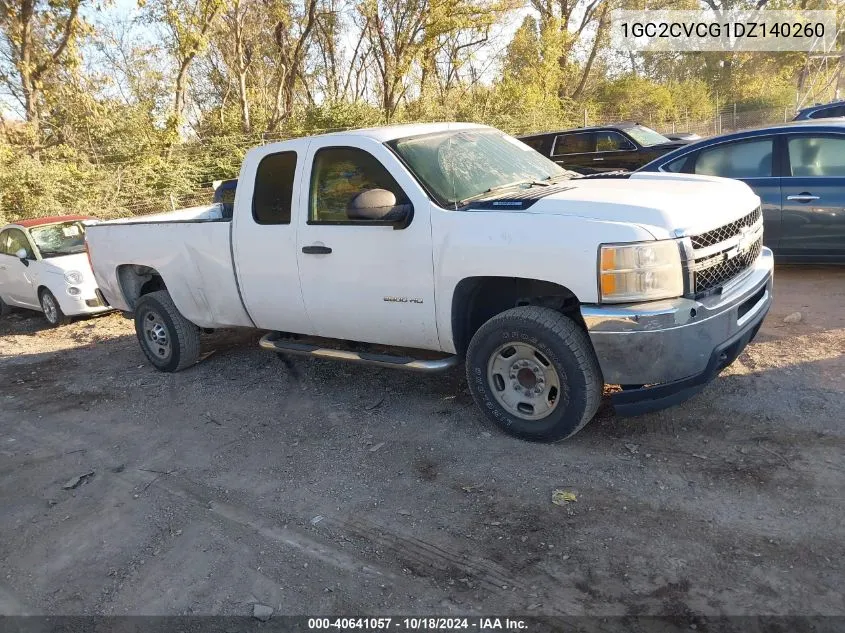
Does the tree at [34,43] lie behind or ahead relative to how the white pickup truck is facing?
behind

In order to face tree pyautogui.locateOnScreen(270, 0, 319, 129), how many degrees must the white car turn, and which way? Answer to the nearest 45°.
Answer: approximately 90° to its left

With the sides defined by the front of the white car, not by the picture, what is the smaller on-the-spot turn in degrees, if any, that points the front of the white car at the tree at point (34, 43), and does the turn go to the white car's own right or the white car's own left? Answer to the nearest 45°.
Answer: approximately 135° to the white car's own left

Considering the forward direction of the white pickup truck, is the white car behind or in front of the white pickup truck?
behind

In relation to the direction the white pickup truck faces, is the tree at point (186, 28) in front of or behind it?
behind

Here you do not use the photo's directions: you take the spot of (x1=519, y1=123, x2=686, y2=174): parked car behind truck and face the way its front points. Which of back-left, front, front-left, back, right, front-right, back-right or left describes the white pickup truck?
front-right

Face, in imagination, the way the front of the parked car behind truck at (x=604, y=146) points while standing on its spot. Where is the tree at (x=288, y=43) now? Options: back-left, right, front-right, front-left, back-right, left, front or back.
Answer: back

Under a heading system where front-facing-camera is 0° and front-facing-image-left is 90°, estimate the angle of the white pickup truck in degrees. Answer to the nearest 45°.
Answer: approximately 315°

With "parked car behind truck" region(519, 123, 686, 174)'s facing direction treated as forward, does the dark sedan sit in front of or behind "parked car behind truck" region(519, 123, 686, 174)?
in front

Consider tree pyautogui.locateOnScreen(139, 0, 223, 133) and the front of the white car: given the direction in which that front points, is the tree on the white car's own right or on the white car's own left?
on the white car's own left

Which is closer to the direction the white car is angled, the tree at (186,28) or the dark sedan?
the dark sedan

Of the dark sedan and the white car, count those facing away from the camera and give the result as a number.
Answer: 0

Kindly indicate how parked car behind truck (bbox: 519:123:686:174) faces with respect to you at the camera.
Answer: facing the viewer and to the right of the viewer

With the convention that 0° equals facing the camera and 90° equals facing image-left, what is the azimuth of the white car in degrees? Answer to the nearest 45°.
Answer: approximately 315°
